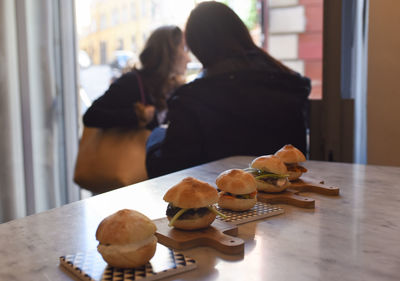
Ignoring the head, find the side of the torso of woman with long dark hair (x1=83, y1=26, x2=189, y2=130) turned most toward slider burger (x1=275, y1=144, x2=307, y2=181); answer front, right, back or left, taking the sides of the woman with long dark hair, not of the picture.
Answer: right

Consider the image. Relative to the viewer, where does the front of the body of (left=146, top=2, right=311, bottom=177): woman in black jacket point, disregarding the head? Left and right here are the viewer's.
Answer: facing away from the viewer and to the left of the viewer

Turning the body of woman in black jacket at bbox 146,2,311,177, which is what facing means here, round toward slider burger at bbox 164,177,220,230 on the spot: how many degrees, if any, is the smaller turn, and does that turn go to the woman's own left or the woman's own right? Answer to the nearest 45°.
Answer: approximately 135° to the woman's own left

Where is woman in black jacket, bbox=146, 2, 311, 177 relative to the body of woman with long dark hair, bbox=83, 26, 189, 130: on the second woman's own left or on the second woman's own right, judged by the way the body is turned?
on the second woman's own right

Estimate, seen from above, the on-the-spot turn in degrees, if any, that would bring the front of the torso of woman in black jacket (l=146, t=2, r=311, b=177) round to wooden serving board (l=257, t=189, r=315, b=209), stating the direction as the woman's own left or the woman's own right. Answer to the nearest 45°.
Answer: approximately 135° to the woman's own left

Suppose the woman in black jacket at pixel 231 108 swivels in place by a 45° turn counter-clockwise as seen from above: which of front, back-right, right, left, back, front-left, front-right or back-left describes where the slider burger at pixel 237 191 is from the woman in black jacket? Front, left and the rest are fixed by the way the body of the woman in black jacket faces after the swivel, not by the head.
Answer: left

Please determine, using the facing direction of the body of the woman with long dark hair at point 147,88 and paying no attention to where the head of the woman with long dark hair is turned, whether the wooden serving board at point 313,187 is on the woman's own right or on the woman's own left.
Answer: on the woman's own right

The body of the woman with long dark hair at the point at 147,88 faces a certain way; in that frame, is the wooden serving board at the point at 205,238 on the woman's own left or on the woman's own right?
on the woman's own right

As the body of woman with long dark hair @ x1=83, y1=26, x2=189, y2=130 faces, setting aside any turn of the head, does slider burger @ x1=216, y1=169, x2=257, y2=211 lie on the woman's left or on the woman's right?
on the woman's right
